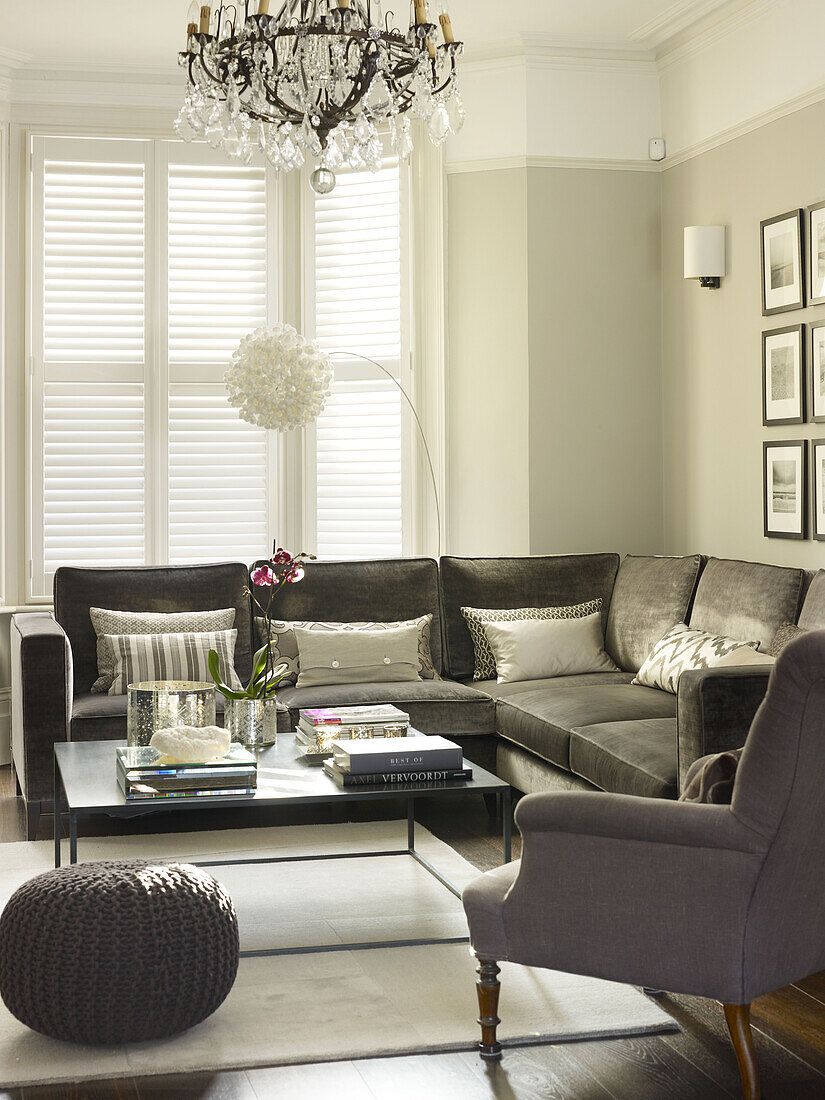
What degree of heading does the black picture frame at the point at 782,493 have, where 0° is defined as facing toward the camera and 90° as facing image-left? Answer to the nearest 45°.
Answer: approximately 45°

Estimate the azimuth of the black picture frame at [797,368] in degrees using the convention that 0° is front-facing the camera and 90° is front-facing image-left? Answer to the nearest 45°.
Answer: approximately 45°

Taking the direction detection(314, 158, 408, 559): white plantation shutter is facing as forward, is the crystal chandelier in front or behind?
in front

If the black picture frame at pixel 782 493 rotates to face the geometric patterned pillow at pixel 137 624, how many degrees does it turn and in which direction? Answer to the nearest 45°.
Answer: approximately 45° to its right

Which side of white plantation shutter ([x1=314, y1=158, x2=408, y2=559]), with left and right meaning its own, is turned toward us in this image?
front

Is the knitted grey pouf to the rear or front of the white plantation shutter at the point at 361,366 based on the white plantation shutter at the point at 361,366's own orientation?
to the front

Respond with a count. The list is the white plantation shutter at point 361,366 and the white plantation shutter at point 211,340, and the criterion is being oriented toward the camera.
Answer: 2

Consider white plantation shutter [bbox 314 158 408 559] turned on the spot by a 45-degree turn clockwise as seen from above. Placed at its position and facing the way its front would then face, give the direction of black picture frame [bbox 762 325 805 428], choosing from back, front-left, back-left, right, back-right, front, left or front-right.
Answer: left

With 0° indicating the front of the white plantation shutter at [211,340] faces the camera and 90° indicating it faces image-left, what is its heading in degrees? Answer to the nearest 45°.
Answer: approximately 0°

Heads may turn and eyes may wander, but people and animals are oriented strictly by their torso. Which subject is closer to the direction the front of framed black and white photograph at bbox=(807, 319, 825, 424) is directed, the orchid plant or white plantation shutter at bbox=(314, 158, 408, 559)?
the orchid plant

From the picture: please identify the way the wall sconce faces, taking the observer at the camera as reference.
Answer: facing the viewer and to the left of the viewer

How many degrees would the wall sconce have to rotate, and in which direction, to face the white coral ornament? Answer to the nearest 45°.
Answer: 0° — it already faces it

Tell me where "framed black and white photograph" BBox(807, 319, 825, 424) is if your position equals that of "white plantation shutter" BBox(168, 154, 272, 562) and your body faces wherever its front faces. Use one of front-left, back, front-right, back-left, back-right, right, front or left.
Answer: front-left

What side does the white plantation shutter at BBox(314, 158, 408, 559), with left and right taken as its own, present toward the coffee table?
front
